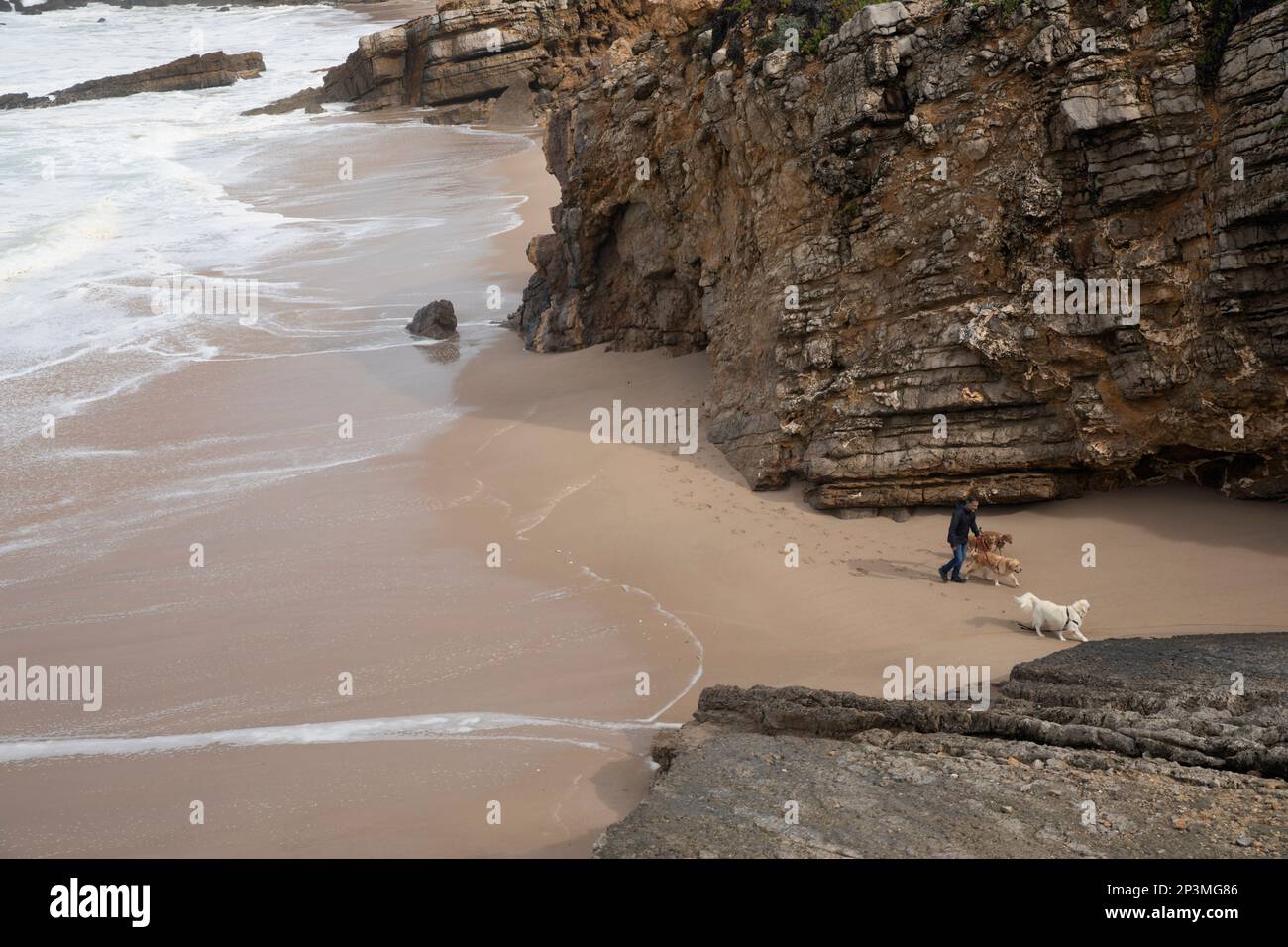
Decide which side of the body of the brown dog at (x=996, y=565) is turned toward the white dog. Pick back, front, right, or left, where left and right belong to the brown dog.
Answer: right

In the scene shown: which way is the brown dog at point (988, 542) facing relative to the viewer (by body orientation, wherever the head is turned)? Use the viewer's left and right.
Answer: facing to the right of the viewer

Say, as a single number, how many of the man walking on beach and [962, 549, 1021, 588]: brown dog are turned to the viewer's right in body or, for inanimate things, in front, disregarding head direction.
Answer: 2

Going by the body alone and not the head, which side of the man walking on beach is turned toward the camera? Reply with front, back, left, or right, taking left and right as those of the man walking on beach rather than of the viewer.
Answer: right

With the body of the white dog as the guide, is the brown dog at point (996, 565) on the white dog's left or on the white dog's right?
on the white dog's left

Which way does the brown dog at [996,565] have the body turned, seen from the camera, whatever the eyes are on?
to the viewer's right

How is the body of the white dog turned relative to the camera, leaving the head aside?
to the viewer's right
